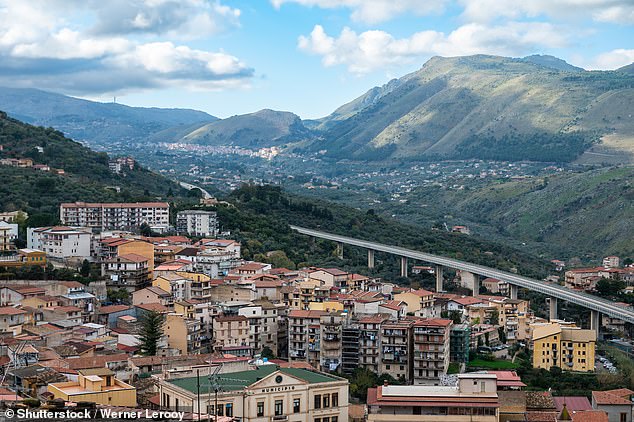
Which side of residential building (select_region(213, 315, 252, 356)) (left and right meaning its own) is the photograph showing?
front

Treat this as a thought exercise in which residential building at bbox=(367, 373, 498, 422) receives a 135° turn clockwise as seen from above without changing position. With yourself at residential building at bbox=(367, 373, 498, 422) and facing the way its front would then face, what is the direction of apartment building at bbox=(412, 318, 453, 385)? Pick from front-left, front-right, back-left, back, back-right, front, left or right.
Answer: front-right

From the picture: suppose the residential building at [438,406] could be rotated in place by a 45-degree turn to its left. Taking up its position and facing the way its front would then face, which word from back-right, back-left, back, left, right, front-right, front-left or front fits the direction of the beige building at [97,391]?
back-right

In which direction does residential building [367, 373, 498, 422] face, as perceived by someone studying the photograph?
facing the viewer

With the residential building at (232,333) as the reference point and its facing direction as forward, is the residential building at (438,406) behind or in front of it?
in front

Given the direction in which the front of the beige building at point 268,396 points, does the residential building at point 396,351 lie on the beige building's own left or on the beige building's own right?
on the beige building's own left

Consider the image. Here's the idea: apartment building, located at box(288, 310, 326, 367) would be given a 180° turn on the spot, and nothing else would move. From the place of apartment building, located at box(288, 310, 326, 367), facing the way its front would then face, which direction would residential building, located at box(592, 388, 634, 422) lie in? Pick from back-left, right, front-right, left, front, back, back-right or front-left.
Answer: back-right

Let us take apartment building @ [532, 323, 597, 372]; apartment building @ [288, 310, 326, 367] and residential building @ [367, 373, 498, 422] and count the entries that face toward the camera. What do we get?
3

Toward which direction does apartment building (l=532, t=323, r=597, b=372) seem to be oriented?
toward the camera

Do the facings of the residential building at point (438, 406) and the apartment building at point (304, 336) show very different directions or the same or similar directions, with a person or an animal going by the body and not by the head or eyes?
same or similar directions

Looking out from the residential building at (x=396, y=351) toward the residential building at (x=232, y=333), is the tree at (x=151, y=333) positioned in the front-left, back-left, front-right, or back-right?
front-left

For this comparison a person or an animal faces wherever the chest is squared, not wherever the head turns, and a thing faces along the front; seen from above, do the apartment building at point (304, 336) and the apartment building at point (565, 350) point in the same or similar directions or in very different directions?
same or similar directions

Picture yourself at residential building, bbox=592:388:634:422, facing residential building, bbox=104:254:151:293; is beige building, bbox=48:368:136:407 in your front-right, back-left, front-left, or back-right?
front-left

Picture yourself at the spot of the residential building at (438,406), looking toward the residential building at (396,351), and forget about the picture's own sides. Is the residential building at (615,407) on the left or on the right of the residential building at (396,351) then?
right

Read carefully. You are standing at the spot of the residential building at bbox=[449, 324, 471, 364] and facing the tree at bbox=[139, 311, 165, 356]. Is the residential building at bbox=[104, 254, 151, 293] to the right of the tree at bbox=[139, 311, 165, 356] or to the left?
right

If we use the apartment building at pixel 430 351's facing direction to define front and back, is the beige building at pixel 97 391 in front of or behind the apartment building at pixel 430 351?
in front

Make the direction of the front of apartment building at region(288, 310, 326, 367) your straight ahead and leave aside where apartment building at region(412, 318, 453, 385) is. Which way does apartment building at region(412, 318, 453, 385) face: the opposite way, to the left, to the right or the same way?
the same way
